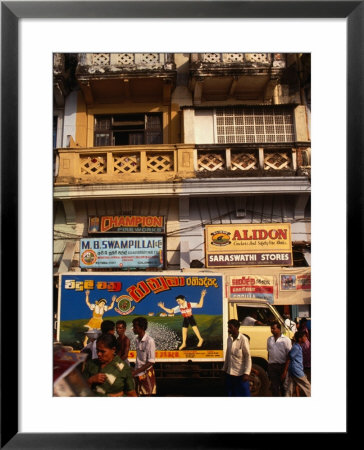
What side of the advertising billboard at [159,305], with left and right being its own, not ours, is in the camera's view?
front

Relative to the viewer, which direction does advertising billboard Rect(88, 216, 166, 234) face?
toward the camera
